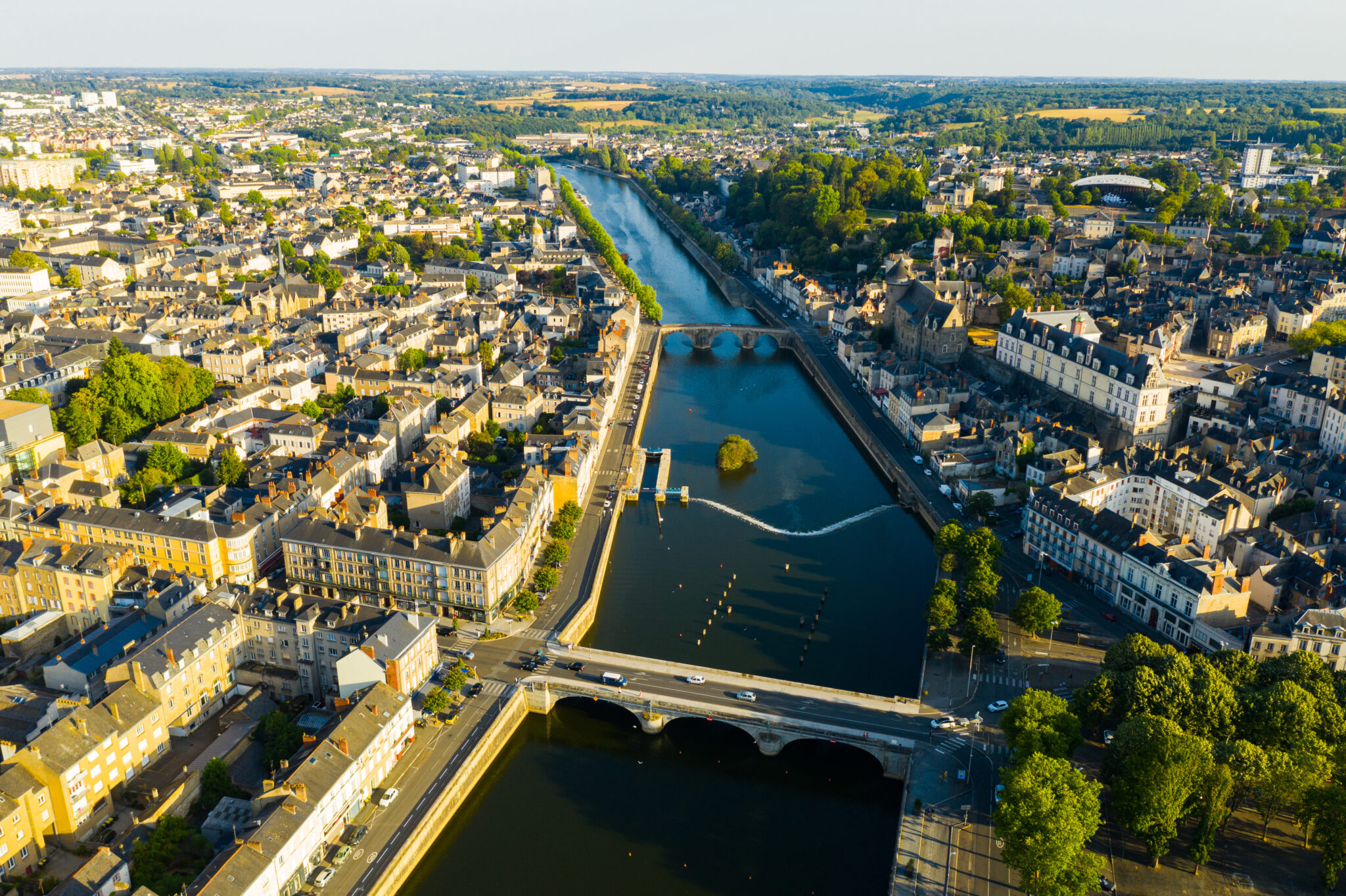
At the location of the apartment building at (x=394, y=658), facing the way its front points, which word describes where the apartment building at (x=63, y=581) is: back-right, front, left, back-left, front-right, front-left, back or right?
back

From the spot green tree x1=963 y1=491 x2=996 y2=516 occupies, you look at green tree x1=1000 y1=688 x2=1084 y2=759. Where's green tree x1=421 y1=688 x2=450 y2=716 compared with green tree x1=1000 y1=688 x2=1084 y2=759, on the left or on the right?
right

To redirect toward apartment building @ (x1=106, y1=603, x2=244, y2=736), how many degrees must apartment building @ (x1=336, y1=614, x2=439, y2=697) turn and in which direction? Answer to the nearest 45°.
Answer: approximately 135° to its right

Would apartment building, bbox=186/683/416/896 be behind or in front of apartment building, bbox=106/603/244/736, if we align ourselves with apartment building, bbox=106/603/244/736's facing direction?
in front

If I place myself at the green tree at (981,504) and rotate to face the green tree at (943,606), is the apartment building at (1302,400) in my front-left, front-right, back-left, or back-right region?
back-left

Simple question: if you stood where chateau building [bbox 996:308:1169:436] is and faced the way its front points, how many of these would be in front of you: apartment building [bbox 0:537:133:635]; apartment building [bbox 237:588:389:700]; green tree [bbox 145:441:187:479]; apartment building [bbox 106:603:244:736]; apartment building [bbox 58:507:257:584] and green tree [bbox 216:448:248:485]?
6

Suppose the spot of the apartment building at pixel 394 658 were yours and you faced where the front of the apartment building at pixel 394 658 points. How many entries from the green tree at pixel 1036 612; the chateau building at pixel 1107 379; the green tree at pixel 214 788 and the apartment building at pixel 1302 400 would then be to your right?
1

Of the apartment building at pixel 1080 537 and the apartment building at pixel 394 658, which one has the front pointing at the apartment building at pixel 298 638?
the apartment building at pixel 1080 537

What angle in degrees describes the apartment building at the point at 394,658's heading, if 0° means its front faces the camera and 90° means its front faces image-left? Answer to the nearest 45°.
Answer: approximately 315°

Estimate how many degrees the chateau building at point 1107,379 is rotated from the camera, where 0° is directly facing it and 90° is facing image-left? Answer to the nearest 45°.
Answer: approximately 45°

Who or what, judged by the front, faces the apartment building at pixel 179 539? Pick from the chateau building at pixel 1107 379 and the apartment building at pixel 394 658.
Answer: the chateau building at pixel 1107 379

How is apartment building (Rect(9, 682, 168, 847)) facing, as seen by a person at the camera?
facing the viewer and to the right of the viewer

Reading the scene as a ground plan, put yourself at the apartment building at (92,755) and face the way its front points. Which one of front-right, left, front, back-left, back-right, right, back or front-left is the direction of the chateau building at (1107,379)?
front-left

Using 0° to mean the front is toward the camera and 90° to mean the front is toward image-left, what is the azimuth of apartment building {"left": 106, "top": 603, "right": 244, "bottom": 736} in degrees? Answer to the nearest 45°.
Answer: approximately 315°

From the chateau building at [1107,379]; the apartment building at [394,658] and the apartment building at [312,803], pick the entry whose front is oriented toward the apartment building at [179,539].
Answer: the chateau building at [1107,379]

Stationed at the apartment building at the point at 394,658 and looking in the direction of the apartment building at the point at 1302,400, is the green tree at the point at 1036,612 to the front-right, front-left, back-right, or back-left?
front-right

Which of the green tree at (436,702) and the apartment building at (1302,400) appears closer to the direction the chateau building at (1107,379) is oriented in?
the green tree
